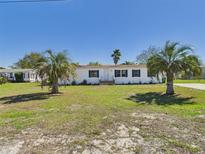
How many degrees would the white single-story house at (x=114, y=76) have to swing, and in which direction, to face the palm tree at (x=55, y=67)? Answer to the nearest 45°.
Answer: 0° — it already faces it

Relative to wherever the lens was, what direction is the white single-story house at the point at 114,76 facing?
facing the viewer

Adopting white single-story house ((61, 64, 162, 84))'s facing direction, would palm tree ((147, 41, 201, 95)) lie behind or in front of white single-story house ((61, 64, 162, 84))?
in front
